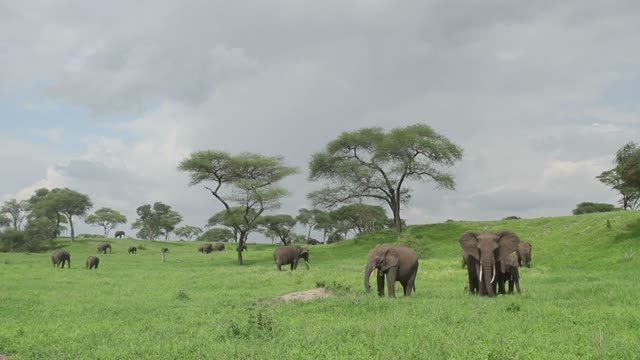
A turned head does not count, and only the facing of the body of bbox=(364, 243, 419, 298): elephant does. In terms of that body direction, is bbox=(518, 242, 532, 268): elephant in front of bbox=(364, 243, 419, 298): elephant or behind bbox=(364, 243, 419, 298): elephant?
behind

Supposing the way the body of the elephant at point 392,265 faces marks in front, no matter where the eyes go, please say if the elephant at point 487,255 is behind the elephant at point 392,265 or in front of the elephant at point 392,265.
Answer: behind

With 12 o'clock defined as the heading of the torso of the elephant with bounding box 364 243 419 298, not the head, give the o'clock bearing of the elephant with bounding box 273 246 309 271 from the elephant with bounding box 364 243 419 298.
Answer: the elephant with bounding box 273 246 309 271 is roughly at 4 o'clock from the elephant with bounding box 364 243 419 298.

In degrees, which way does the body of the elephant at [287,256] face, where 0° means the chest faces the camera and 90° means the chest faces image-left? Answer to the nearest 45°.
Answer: approximately 270°

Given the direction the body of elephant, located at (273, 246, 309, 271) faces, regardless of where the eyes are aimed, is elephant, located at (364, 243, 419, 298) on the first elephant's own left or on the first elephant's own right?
on the first elephant's own right

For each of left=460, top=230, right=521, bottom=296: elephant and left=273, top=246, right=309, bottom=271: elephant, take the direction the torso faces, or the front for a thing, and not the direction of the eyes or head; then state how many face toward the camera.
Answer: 1

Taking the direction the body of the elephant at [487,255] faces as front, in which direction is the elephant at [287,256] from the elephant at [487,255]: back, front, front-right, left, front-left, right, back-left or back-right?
back-right

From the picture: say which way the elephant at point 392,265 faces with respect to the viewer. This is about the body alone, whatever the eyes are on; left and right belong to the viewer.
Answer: facing the viewer and to the left of the viewer

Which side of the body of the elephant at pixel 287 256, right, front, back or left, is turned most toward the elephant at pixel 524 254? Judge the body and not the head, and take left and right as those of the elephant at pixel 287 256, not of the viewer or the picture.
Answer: front

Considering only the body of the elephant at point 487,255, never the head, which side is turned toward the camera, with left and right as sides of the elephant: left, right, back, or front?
front

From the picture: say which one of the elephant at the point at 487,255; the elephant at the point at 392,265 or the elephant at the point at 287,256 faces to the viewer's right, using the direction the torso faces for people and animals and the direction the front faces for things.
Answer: the elephant at the point at 287,256
